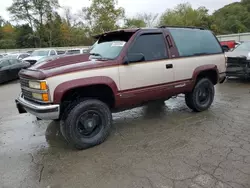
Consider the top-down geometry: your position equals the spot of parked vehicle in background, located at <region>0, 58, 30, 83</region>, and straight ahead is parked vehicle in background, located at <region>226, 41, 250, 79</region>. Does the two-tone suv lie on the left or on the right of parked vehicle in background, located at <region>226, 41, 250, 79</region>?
right

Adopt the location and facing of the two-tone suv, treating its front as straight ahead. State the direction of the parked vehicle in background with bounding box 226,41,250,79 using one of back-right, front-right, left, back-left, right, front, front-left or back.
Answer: back

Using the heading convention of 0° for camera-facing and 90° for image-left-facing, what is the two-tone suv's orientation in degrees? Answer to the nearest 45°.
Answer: approximately 45°

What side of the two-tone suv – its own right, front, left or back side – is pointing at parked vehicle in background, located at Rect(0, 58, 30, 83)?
right
